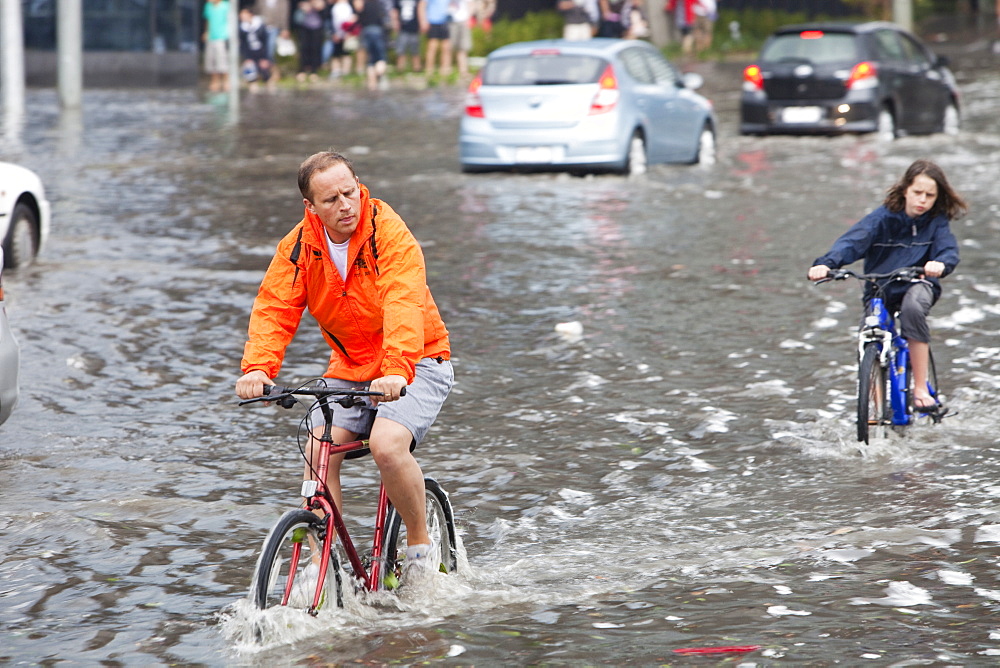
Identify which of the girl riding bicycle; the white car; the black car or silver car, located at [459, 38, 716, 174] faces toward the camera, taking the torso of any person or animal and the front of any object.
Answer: the girl riding bicycle

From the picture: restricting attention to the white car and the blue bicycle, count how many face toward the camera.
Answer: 1

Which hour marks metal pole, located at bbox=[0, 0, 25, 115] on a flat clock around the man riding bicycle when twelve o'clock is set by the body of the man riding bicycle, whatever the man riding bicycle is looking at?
The metal pole is roughly at 4 o'clock from the man riding bicycle.

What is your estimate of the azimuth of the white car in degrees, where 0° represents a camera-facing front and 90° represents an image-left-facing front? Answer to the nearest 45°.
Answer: approximately 225°

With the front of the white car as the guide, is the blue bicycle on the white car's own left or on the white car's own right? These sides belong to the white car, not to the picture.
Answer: on the white car's own right

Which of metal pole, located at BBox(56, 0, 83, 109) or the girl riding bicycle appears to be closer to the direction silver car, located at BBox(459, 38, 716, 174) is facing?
the metal pole

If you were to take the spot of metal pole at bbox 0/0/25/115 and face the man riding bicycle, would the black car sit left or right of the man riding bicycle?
left

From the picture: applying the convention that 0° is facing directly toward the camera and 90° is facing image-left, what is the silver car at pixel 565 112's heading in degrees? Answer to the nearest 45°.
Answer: approximately 225°

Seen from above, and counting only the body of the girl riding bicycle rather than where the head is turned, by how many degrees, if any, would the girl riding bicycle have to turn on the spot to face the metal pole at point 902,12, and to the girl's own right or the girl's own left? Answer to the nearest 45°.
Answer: approximately 180°

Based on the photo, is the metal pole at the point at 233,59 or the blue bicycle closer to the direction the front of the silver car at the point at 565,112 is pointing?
the metal pole

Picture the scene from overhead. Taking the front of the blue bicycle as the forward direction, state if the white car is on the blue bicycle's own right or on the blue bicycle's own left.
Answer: on the blue bicycle's own right

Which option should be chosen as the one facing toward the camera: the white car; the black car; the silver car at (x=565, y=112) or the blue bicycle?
the blue bicycle

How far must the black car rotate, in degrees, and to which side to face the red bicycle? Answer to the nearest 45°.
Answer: approximately 135° to its right

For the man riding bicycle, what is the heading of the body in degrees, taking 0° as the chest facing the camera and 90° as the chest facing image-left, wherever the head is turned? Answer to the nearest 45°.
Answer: approximately 45°
